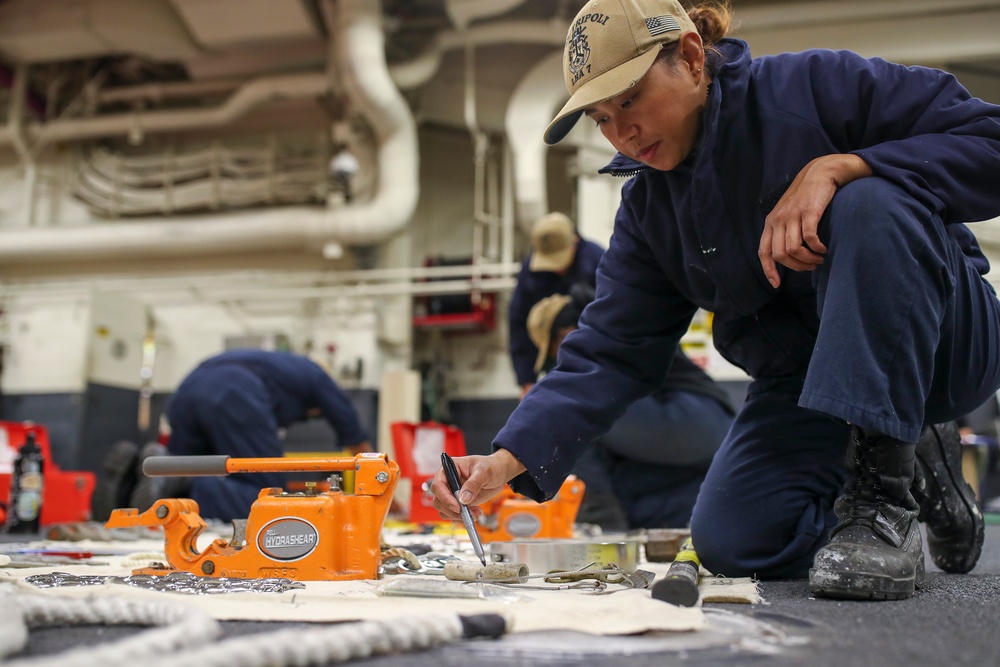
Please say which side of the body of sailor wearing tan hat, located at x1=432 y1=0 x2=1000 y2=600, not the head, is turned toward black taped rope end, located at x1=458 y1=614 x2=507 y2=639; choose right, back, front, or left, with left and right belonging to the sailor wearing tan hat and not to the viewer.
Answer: front

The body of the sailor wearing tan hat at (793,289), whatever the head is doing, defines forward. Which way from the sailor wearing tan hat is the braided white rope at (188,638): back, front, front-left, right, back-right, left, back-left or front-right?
front

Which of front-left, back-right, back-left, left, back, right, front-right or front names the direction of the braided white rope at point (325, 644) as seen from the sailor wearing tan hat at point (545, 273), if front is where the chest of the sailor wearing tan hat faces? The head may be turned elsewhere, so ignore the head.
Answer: front

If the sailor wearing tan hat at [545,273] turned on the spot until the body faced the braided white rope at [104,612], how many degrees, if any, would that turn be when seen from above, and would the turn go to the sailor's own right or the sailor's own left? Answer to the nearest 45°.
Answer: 0° — they already face it

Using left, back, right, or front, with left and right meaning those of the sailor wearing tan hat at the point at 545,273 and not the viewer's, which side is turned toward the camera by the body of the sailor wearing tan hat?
front

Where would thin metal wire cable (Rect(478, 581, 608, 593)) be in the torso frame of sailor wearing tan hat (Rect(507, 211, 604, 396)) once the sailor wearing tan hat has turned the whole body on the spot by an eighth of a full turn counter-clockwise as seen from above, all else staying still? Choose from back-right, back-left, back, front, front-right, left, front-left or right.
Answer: front-right

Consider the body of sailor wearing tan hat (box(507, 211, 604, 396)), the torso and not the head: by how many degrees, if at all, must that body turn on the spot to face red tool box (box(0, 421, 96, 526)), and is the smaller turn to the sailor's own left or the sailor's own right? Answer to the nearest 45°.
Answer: approximately 90° to the sailor's own right

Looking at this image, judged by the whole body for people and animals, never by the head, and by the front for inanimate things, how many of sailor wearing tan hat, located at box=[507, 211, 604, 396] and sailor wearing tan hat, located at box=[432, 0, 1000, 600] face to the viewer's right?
0

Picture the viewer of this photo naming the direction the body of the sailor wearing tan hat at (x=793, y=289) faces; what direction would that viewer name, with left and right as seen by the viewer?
facing the viewer and to the left of the viewer

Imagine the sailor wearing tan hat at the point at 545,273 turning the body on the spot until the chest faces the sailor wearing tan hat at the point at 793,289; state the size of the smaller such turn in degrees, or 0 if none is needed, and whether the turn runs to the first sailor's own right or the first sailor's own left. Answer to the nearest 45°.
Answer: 0° — they already face them
